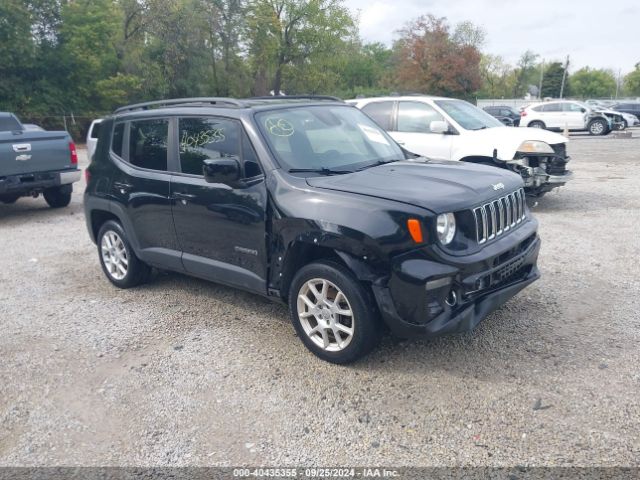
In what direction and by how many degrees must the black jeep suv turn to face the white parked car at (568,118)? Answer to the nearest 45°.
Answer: approximately 90° to its left

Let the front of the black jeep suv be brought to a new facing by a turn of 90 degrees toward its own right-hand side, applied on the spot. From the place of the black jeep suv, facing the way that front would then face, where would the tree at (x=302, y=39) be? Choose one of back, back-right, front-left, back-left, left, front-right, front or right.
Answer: back-right

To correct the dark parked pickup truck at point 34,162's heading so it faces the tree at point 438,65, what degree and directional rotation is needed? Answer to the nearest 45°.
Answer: approximately 90° to its right

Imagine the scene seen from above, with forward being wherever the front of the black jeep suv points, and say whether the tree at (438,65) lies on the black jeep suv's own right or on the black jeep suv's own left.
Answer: on the black jeep suv's own left

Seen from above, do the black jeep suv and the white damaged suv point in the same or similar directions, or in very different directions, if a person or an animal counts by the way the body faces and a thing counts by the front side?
same or similar directions

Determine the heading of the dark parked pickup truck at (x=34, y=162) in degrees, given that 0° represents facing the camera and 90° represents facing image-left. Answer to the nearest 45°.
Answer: approximately 135°

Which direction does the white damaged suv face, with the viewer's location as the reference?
facing the viewer and to the right of the viewer

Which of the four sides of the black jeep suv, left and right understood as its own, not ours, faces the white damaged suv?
left

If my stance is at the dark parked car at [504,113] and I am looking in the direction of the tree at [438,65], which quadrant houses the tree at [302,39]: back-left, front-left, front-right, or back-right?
front-left

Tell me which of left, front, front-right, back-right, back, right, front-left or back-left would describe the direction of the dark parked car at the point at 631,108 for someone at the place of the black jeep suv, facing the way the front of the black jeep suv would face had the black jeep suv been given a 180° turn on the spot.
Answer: right

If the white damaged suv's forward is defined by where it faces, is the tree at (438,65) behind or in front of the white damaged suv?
behind

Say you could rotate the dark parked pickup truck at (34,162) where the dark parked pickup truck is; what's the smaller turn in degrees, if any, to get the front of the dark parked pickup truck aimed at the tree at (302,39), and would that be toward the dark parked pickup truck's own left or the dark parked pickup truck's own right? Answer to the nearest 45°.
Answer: approximately 90° to the dark parked pickup truck's own right

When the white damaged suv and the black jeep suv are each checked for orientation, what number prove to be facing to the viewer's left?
0

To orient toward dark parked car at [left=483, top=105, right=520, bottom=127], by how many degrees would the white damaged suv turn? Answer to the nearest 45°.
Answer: approximately 135° to its left
